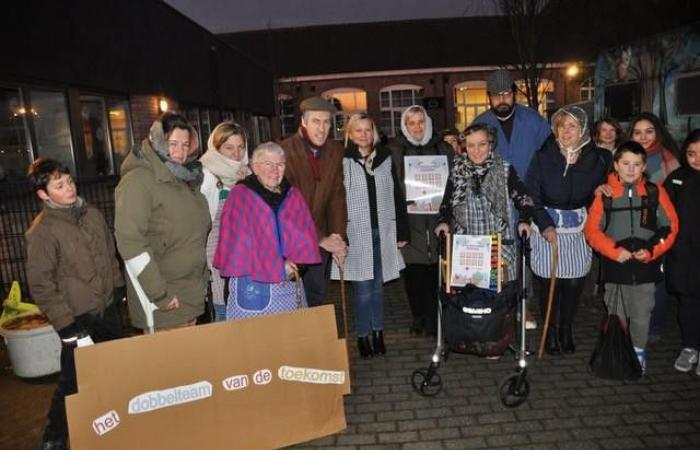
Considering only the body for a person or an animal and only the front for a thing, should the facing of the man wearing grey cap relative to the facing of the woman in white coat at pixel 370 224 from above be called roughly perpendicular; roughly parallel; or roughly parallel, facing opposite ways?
roughly parallel

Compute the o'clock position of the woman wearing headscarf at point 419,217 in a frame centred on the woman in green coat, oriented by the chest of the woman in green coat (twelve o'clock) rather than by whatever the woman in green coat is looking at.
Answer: The woman wearing headscarf is roughly at 10 o'clock from the woman in green coat.

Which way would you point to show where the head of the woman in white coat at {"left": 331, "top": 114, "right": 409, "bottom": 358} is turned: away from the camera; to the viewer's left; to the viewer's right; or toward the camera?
toward the camera

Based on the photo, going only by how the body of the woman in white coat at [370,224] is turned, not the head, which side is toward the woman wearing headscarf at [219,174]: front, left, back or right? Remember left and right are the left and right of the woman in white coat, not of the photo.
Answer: right

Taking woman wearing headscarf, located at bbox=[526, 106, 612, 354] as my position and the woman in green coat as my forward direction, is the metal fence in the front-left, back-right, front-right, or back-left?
front-right

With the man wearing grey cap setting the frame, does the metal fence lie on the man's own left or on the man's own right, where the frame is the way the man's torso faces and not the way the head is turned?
on the man's own right

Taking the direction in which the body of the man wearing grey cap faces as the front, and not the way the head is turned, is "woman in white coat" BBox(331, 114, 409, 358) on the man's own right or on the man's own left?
on the man's own right

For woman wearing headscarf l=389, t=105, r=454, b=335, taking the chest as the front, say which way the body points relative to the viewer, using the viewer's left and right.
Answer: facing the viewer

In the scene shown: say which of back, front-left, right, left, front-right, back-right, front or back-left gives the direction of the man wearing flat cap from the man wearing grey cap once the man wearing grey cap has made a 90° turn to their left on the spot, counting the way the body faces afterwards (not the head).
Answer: back-right

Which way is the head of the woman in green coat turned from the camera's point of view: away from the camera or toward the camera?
toward the camera

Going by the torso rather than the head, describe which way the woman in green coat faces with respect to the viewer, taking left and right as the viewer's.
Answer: facing the viewer and to the right of the viewer

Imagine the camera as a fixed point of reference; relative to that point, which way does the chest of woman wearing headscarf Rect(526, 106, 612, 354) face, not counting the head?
toward the camera

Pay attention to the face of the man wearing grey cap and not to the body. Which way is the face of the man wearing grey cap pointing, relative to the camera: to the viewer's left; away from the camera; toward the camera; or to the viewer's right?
toward the camera

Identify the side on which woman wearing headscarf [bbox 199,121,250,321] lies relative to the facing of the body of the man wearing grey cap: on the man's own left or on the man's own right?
on the man's own right

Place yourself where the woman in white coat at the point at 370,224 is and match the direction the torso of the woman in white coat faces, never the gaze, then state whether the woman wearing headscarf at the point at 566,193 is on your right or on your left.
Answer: on your left

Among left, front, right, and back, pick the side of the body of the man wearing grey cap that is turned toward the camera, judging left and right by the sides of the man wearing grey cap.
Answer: front

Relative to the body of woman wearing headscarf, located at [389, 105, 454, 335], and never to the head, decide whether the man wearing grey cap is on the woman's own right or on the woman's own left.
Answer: on the woman's own left

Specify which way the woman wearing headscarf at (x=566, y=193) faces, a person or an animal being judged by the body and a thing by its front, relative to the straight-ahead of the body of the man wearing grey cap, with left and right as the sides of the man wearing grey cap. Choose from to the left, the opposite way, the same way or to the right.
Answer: the same way

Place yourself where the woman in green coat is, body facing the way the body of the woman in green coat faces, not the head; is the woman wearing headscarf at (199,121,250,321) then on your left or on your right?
on your left

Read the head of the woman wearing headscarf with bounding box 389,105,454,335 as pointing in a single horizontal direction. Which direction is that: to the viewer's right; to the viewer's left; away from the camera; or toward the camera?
toward the camera
